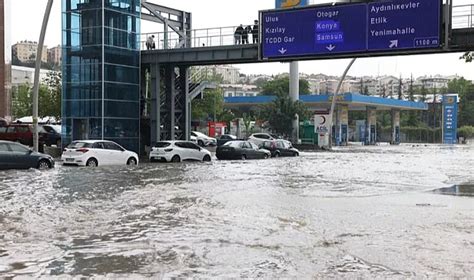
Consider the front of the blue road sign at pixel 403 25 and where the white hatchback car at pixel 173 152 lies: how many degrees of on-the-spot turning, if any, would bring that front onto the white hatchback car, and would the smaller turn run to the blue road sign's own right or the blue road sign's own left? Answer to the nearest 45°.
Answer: approximately 90° to the blue road sign's own right

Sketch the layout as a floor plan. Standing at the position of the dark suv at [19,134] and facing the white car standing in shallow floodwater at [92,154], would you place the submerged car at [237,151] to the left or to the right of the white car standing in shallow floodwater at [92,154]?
left

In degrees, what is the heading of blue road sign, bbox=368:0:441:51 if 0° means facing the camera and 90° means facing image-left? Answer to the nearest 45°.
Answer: approximately 0°

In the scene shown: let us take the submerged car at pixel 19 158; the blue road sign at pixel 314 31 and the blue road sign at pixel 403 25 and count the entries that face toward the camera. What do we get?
2

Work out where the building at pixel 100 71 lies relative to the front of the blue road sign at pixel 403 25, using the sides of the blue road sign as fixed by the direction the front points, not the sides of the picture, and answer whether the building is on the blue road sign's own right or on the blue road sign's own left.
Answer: on the blue road sign's own right

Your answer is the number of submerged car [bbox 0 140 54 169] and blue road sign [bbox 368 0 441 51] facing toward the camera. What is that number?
1

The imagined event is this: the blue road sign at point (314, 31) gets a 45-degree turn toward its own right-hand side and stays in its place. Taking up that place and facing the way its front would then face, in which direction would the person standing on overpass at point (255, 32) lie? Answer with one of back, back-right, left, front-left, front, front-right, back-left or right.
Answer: right

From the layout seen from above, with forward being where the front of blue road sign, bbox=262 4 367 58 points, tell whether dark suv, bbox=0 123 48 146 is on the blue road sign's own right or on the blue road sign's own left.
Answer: on the blue road sign's own right
